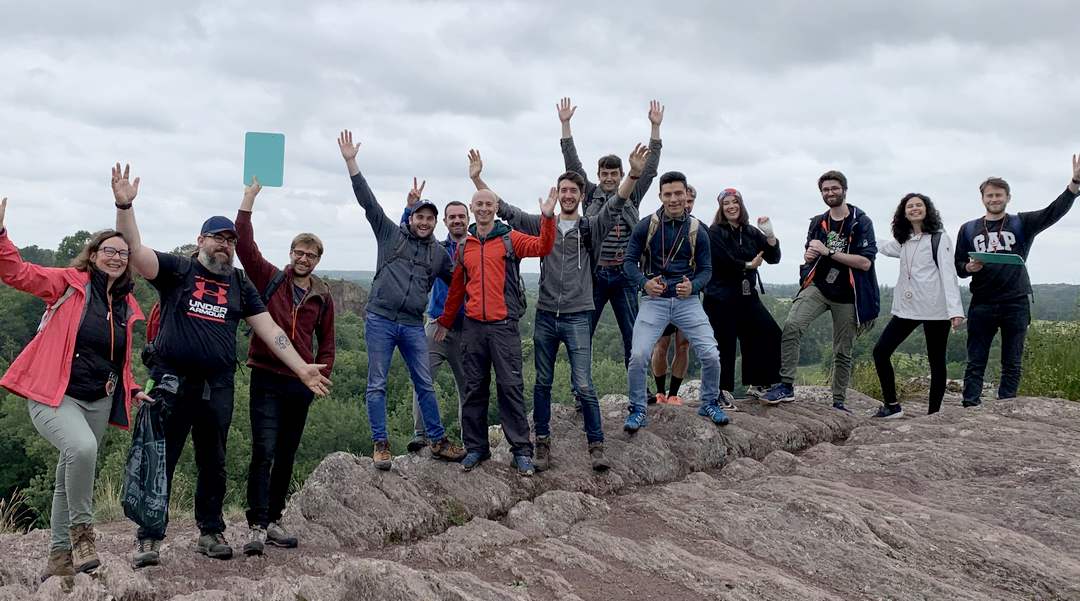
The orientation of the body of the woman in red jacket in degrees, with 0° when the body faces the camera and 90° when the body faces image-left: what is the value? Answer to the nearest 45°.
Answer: approximately 315°
